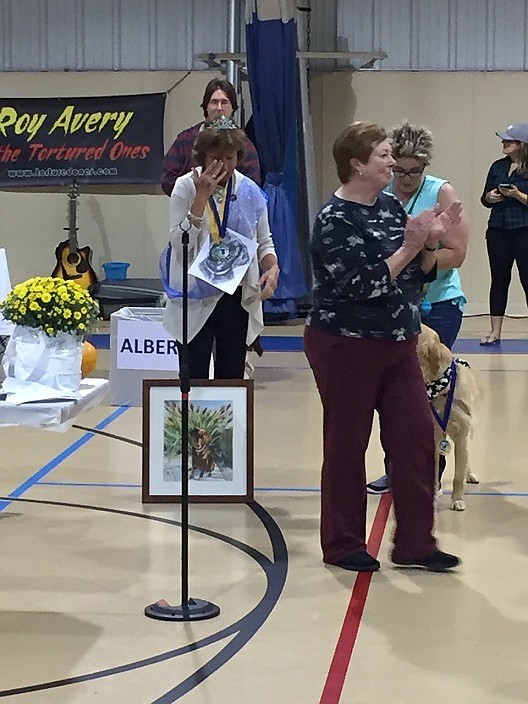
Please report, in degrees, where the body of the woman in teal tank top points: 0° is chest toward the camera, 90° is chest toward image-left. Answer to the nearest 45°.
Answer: approximately 45°

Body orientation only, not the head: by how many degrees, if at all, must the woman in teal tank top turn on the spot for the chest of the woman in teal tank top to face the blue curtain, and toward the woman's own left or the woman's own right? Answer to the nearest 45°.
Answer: approximately 135° to the woman's own right

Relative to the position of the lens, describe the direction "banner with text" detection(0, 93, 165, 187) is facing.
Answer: facing the viewer

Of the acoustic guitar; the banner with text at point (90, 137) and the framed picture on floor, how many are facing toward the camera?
3

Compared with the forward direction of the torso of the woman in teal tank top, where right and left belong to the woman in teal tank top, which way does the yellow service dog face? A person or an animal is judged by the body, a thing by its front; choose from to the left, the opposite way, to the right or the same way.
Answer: the same way

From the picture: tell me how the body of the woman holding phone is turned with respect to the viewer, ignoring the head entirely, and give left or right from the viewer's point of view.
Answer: facing the viewer and to the left of the viewer

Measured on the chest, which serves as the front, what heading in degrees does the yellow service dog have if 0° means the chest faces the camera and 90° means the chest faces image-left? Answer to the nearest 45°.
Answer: approximately 45°

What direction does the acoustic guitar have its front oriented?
toward the camera

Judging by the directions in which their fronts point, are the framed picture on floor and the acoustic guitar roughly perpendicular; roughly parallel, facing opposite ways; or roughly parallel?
roughly parallel

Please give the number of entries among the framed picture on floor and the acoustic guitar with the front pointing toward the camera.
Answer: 2

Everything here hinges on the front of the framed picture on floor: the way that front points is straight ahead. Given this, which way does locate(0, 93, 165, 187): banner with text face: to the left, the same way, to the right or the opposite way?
the same way

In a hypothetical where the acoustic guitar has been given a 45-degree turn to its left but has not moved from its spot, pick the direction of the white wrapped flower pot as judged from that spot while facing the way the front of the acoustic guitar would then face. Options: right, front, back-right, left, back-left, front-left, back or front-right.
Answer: front-right

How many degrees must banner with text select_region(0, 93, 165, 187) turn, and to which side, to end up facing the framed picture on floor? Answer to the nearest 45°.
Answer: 0° — it already faces it

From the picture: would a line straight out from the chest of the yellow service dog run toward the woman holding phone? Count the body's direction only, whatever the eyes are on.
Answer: no

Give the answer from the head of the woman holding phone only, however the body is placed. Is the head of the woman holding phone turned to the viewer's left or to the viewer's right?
to the viewer's left
